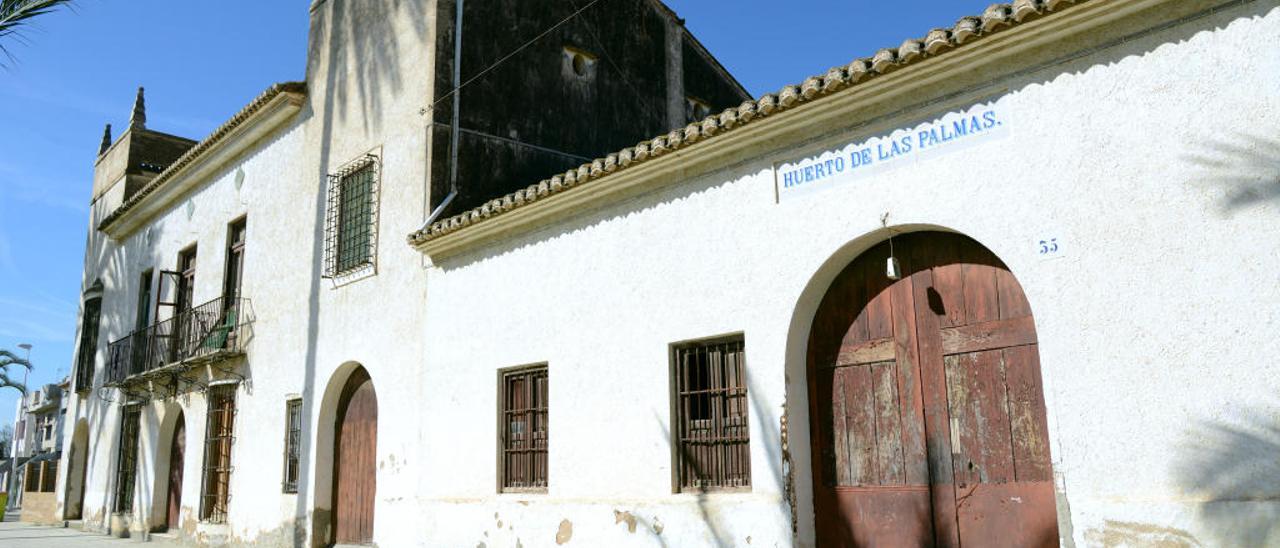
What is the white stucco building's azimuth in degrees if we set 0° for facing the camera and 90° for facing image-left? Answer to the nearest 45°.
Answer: approximately 45°
